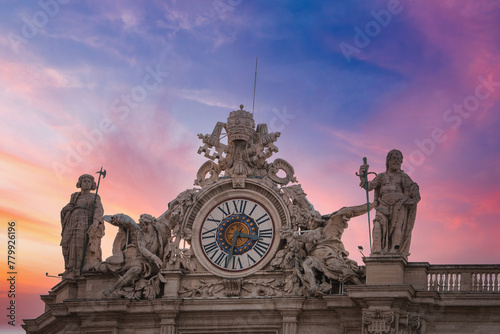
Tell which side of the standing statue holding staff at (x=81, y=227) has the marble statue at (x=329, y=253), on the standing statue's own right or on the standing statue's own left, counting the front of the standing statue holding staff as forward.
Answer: on the standing statue's own left

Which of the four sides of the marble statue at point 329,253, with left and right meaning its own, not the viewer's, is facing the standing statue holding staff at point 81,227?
right

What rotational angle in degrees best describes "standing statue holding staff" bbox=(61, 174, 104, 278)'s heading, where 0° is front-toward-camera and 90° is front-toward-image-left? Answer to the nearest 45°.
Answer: approximately 0°

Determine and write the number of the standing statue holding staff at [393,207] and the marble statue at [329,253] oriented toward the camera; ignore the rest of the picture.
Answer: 2

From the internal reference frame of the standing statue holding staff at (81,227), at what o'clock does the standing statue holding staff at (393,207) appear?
the standing statue holding staff at (393,207) is roughly at 10 o'clock from the standing statue holding staff at (81,227).

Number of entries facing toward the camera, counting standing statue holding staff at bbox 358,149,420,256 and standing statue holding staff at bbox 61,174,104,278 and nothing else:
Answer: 2
